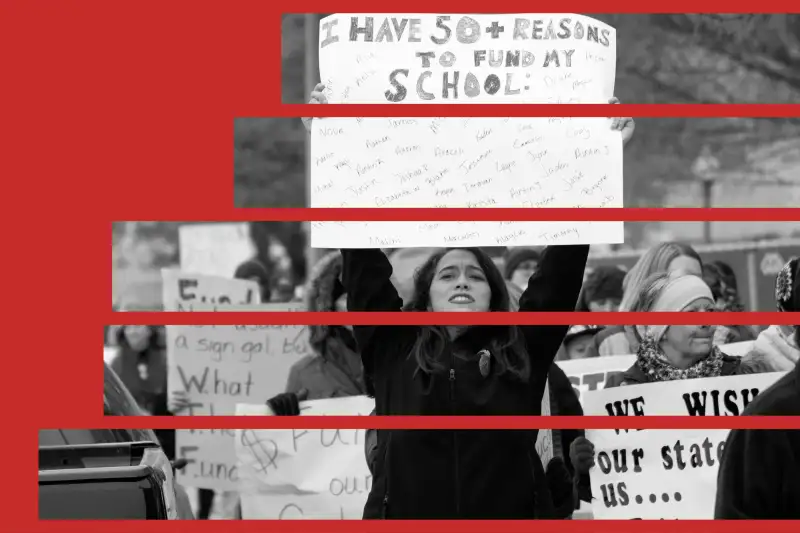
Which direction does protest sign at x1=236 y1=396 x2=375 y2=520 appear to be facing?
toward the camera

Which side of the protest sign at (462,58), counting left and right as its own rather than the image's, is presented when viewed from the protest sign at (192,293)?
back

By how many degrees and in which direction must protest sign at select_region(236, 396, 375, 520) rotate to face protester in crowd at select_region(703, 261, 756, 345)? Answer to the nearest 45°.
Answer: approximately 90° to its left

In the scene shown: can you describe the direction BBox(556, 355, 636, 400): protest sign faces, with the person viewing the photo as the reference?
facing the viewer

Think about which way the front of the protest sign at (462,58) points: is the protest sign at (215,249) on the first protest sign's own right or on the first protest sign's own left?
on the first protest sign's own right

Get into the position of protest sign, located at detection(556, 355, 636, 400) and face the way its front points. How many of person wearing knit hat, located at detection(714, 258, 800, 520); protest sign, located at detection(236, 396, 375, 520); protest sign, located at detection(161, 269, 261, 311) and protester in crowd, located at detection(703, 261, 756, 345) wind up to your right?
2
